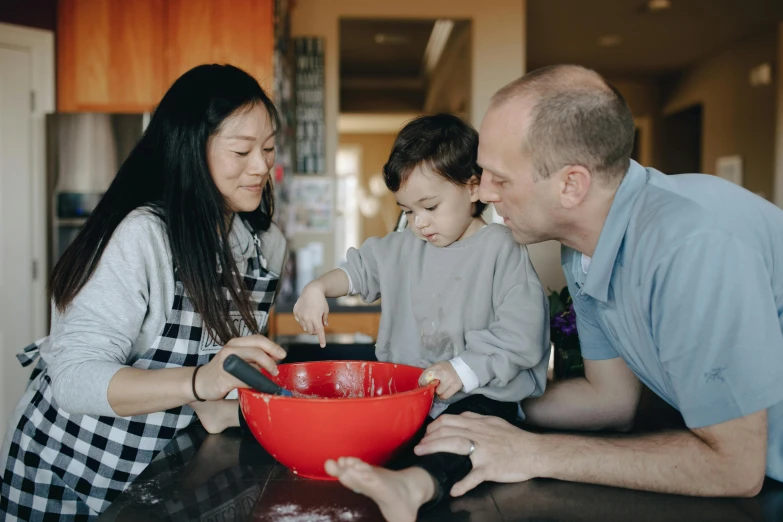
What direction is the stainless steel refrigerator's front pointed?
toward the camera

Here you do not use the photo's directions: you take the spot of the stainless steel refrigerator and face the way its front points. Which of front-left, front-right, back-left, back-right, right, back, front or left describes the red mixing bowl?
front

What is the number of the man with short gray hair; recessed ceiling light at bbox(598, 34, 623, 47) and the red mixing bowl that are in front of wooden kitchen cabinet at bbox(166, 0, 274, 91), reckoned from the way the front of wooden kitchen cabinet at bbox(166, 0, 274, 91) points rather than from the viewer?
2

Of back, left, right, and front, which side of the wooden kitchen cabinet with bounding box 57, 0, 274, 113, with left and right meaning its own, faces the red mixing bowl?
front

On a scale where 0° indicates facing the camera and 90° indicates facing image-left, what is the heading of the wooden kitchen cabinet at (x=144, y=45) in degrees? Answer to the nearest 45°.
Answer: approximately 0°

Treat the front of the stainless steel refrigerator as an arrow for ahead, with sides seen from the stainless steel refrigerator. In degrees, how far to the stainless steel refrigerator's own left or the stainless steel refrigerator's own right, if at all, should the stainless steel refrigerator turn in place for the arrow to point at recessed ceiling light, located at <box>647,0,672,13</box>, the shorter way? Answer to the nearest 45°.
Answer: approximately 90° to the stainless steel refrigerator's own left

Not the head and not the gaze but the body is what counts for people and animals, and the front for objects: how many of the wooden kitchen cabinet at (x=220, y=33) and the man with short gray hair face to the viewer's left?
1

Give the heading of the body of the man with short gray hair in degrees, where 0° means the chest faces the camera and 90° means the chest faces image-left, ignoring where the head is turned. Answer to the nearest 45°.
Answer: approximately 90°

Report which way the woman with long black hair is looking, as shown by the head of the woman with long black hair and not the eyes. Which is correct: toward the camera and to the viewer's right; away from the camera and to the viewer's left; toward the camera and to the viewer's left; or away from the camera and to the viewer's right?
toward the camera and to the viewer's right

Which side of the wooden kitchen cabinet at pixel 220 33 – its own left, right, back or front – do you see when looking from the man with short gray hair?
front
